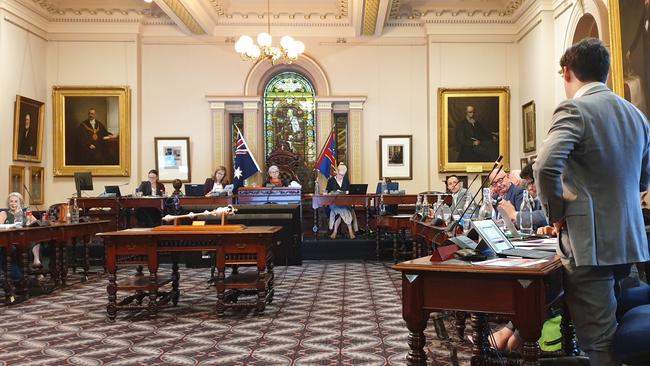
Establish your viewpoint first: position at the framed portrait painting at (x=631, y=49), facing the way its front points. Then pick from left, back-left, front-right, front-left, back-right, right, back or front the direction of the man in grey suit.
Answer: front-left

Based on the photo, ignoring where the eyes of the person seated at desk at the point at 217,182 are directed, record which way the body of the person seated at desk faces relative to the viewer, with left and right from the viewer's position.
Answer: facing the viewer

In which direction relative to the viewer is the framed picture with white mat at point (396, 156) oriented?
toward the camera

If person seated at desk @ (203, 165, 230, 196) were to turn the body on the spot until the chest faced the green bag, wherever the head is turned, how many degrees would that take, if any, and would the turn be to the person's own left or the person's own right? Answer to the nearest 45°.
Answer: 0° — they already face it

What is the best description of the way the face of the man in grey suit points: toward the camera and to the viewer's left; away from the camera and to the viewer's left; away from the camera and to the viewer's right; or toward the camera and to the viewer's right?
away from the camera and to the viewer's left

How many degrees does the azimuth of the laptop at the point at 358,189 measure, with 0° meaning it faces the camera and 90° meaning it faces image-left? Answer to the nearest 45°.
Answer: approximately 180°

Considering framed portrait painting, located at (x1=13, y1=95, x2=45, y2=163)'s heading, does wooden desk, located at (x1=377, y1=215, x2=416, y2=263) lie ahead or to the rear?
ahead

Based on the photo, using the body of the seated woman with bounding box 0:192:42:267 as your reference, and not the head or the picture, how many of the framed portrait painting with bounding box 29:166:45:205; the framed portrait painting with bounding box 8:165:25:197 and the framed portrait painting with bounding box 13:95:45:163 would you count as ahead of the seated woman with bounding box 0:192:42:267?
0

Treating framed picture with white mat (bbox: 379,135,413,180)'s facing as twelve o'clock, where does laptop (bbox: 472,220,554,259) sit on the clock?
The laptop is roughly at 12 o'clock from the framed picture with white mat.

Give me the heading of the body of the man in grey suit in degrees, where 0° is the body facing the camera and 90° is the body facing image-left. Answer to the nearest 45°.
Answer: approximately 135°

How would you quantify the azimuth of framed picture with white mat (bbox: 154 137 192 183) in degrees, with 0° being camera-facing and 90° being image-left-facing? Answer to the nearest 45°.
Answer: approximately 0°

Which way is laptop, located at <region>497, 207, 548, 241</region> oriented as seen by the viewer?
to the viewer's right

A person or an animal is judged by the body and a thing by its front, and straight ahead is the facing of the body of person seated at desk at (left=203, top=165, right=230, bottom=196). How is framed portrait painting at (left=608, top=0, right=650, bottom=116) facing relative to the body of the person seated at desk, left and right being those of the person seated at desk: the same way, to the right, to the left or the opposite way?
to the right

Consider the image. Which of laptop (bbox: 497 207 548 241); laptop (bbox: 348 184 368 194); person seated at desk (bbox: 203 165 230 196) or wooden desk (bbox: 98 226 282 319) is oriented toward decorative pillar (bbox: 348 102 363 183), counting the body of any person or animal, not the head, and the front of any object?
laptop (bbox: 348 184 368 194)

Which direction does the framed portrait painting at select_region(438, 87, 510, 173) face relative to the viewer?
toward the camera

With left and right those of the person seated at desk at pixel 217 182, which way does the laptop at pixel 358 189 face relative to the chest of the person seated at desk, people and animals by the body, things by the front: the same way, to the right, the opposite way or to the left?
the opposite way
